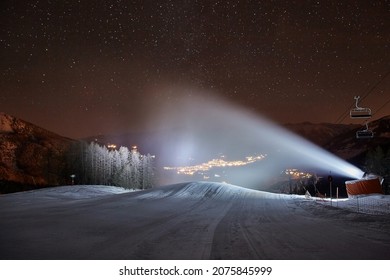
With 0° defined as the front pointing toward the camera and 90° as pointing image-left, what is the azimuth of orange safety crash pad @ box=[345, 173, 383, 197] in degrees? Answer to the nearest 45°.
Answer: approximately 90°
